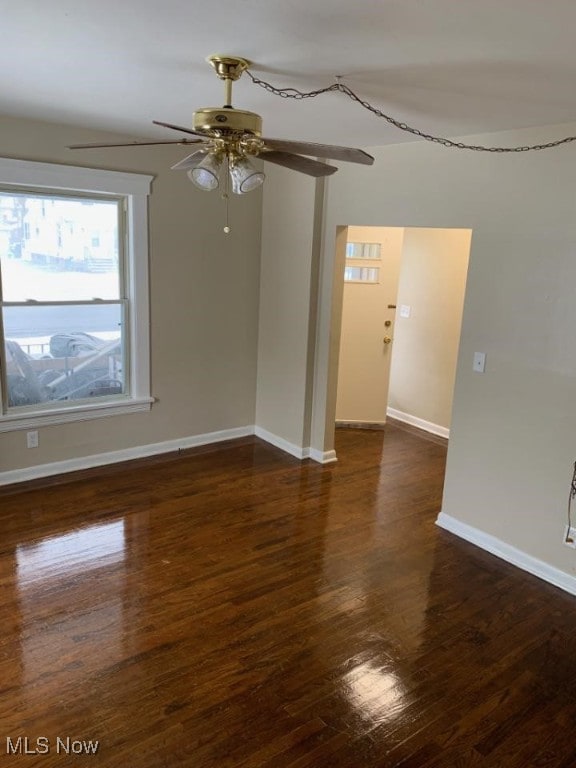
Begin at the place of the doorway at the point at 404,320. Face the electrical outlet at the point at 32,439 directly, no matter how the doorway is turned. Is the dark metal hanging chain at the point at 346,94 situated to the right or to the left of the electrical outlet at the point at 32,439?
left

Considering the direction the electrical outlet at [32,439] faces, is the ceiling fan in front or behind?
in front

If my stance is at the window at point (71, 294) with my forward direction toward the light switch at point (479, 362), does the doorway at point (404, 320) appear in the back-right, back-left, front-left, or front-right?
front-left

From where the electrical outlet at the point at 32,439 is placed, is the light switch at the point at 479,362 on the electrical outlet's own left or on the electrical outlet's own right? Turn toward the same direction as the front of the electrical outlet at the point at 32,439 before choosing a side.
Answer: on the electrical outlet's own left

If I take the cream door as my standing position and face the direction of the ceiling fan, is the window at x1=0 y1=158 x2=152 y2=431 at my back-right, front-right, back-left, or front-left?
front-right

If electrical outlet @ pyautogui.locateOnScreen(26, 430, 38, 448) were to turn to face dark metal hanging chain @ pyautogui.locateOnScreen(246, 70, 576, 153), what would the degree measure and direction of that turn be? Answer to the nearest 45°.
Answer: approximately 45° to its left

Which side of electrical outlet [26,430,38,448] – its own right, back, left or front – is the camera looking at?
front

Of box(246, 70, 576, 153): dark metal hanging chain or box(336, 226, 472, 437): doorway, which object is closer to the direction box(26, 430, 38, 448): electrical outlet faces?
the dark metal hanging chain

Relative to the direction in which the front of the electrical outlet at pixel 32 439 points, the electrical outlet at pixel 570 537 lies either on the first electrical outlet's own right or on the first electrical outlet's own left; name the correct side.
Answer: on the first electrical outlet's own left

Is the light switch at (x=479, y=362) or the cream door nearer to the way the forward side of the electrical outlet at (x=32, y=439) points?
the light switch

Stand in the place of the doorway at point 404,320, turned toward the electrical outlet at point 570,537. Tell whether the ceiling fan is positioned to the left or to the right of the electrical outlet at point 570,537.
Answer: right

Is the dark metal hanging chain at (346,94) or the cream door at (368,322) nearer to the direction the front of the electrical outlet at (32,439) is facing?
the dark metal hanging chain

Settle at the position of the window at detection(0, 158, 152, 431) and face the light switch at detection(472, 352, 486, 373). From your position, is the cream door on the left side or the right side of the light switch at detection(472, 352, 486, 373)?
left

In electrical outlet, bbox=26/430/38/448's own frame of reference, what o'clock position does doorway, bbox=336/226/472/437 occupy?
The doorway is roughly at 9 o'clock from the electrical outlet.
